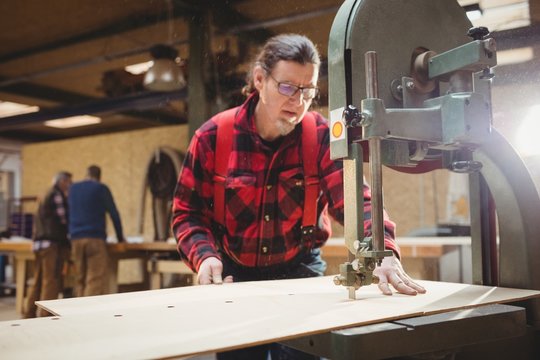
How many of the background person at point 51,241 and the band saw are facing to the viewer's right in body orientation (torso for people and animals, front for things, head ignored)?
1

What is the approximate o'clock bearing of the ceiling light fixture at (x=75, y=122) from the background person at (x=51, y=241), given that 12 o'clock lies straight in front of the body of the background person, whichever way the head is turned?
The ceiling light fixture is roughly at 9 o'clock from the background person.

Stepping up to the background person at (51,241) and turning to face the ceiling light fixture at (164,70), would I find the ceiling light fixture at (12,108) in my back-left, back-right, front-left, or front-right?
back-left

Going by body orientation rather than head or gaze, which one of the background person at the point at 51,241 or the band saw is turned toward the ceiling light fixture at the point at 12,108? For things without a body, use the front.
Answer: the band saw

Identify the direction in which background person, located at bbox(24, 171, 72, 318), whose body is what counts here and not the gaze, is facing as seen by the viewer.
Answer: to the viewer's right

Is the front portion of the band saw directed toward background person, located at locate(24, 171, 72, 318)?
yes

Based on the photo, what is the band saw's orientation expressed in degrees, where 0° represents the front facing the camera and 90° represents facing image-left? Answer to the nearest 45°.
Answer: approximately 135°

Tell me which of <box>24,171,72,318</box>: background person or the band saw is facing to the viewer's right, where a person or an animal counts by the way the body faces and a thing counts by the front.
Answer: the background person

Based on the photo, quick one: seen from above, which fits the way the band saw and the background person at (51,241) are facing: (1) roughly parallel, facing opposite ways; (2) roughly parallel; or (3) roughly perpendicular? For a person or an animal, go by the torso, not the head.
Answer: roughly perpendicular
